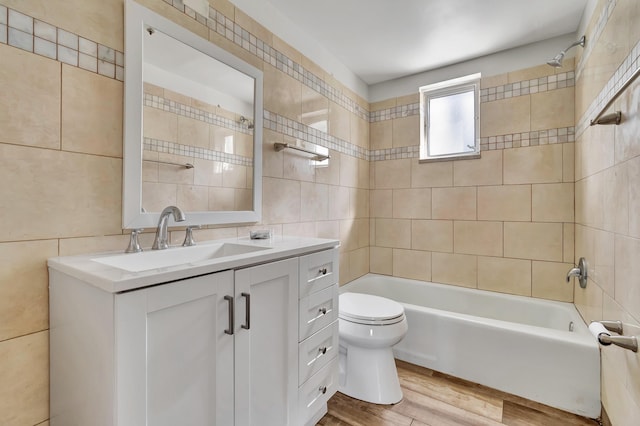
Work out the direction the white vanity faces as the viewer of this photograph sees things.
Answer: facing the viewer and to the right of the viewer

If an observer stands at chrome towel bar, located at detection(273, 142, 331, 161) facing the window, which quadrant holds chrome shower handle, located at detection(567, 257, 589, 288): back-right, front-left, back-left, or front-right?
front-right

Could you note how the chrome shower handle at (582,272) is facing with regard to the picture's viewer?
facing to the left of the viewer

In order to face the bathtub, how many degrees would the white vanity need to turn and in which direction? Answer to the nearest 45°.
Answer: approximately 45° to its left

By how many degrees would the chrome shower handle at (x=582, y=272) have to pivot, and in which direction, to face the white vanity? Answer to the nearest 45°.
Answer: approximately 45° to its left

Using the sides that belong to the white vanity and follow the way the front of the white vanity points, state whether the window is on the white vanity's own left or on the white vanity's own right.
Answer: on the white vanity's own left

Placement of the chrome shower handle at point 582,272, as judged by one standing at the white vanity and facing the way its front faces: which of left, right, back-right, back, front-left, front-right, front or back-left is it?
front-left

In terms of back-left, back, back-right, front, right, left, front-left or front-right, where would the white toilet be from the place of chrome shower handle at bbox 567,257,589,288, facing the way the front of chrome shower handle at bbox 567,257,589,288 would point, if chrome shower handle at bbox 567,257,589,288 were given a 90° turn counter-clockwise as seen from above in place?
front-right

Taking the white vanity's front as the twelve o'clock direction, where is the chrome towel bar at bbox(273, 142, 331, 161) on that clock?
The chrome towel bar is roughly at 9 o'clock from the white vanity.

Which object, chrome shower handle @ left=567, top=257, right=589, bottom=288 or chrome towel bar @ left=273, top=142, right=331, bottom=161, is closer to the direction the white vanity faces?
the chrome shower handle

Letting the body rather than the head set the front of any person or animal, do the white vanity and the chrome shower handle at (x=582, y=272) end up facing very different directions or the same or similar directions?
very different directions
